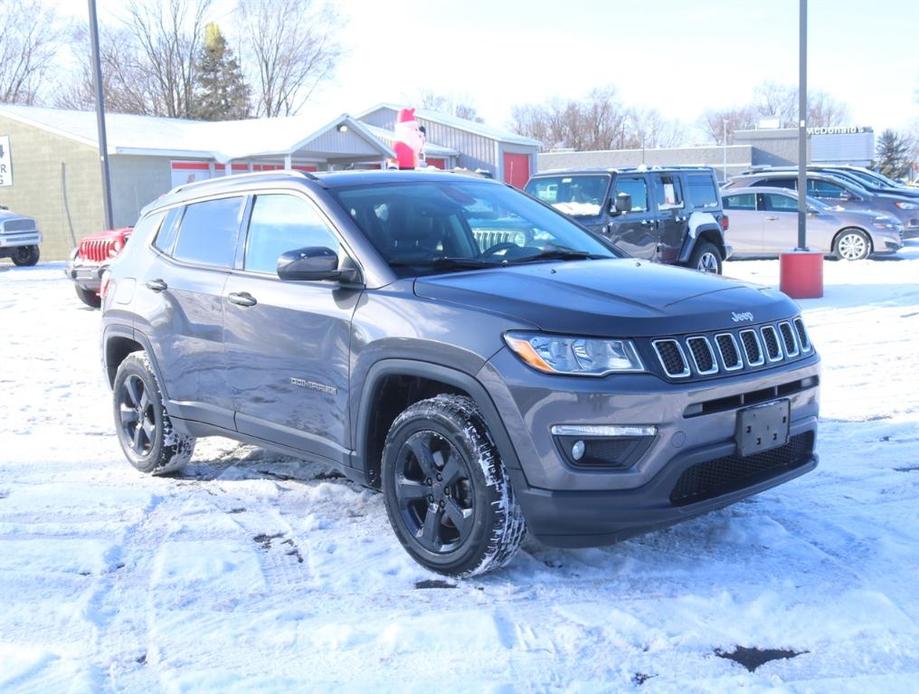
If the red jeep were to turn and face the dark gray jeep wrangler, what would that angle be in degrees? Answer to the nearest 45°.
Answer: approximately 135° to its left

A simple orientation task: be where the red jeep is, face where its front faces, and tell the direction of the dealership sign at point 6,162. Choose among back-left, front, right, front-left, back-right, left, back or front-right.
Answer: back-right

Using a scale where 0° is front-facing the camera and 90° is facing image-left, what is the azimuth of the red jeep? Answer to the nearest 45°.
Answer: approximately 45°

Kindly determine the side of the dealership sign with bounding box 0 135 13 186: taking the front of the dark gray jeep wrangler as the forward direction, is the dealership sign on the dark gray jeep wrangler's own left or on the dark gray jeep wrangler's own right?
on the dark gray jeep wrangler's own right

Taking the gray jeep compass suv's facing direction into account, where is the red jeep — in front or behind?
behind

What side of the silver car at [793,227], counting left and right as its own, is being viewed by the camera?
right

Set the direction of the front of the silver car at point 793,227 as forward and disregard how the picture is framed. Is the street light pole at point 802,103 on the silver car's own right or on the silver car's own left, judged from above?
on the silver car's own right

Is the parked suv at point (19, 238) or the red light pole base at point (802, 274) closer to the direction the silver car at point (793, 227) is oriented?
the red light pole base

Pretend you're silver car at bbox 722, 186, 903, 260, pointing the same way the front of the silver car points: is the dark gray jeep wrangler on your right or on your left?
on your right

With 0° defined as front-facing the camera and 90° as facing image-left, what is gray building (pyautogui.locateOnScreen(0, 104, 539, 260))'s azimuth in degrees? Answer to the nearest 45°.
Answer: approximately 315°

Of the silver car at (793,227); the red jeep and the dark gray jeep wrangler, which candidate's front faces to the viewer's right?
the silver car

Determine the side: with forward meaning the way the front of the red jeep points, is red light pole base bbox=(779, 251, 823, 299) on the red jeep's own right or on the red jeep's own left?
on the red jeep's own left
